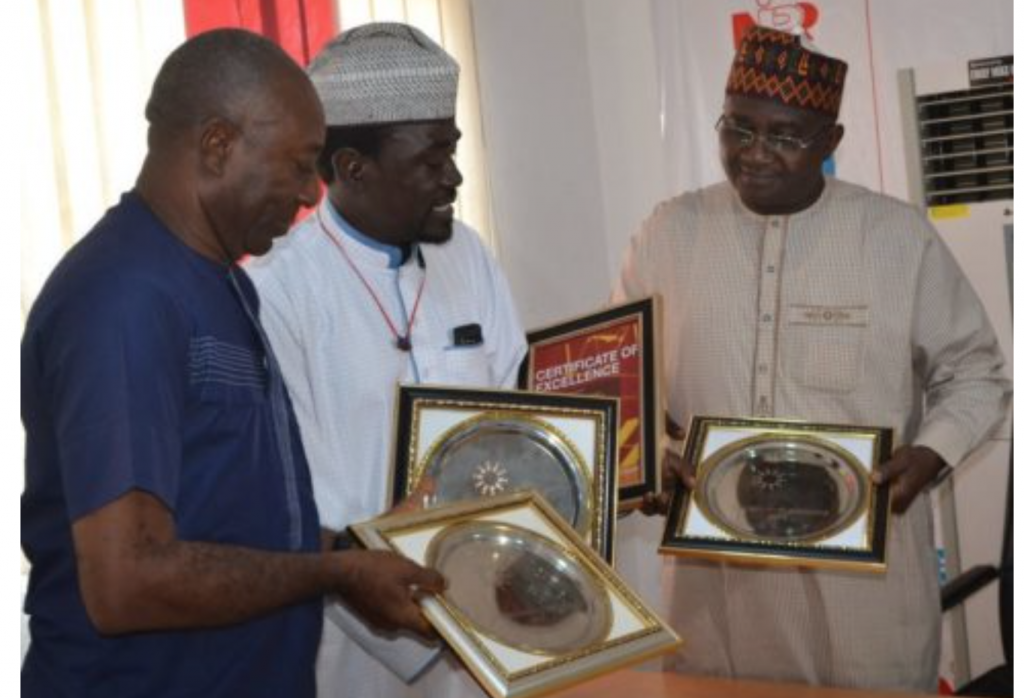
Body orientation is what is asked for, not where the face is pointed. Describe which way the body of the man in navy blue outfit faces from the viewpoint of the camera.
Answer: to the viewer's right

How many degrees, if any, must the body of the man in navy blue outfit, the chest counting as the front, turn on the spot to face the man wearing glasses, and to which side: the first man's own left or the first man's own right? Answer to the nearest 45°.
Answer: approximately 45° to the first man's own left

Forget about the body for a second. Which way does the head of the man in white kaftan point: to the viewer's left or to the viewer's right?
to the viewer's right

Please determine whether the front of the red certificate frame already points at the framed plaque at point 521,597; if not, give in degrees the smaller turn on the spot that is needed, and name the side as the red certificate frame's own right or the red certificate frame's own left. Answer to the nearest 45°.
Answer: approximately 45° to the red certificate frame's own left

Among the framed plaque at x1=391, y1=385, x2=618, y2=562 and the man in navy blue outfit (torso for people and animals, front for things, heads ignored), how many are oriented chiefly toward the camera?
1

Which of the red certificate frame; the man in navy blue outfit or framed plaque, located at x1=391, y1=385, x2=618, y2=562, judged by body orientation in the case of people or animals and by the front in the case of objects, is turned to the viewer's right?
the man in navy blue outfit

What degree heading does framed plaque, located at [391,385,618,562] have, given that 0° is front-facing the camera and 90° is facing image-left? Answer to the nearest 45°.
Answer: approximately 0°

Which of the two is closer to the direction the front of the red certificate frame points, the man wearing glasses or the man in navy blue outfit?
the man in navy blue outfit

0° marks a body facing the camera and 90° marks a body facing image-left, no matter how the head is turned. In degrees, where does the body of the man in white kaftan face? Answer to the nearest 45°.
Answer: approximately 315°
